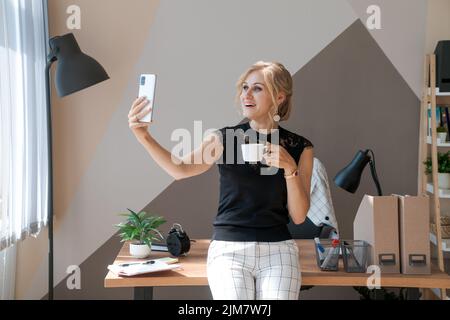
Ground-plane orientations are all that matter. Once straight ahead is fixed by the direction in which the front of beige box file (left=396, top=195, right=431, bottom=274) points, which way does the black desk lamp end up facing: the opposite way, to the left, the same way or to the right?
to the right

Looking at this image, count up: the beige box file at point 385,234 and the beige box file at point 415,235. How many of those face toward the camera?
2

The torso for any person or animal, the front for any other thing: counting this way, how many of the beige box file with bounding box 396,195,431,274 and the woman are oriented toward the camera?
2

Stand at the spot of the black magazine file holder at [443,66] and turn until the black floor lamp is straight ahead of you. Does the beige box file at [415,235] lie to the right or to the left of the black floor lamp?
left

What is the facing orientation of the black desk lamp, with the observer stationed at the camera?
facing to the left of the viewer

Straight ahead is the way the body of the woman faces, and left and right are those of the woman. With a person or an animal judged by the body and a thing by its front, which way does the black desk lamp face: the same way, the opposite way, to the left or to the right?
to the right

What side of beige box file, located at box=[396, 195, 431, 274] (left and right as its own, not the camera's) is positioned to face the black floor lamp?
right

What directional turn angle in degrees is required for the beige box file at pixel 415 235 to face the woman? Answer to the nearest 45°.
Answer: approximately 90° to its right

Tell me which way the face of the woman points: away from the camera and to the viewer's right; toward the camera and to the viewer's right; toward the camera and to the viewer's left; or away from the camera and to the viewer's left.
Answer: toward the camera and to the viewer's left

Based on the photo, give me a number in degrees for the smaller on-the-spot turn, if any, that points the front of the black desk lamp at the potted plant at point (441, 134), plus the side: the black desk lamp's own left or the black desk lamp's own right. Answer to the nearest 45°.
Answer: approximately 135° to the black desk lamp's own right
